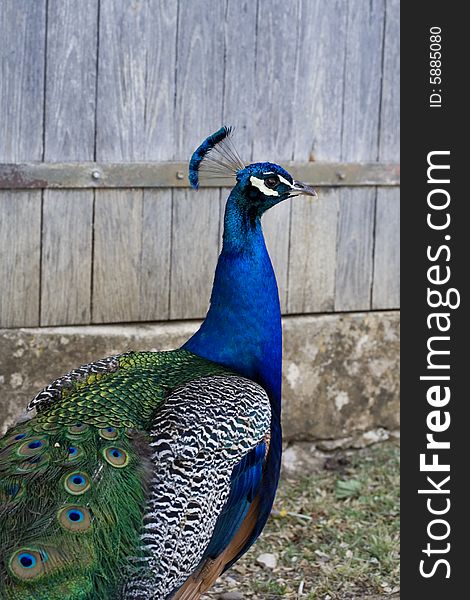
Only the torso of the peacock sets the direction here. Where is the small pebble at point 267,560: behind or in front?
in front

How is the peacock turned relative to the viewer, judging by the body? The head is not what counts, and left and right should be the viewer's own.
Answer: facing away from the viewer and to the right of the viewer
